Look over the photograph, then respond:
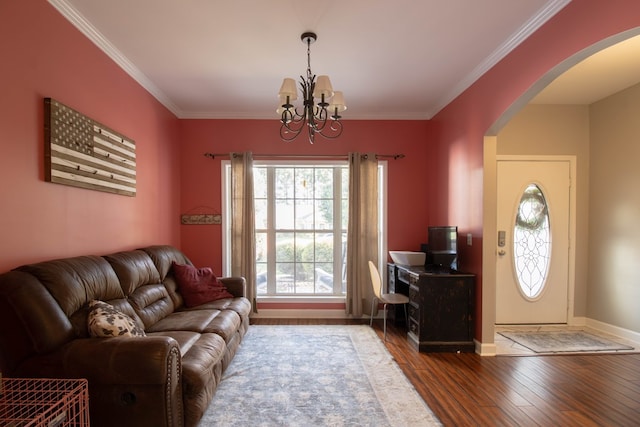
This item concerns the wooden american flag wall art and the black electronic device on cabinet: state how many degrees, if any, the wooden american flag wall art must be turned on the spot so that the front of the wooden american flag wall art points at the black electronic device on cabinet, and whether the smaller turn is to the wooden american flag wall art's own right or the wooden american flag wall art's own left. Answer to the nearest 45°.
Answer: approximately 45° to the wooden american flag wall art's own left

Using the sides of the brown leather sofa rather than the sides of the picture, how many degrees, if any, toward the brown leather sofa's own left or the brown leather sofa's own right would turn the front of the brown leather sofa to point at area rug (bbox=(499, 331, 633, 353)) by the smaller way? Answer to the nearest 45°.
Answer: approximately 45° to the brown leather sofa's own left

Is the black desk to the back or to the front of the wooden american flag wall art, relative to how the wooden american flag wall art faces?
to the front

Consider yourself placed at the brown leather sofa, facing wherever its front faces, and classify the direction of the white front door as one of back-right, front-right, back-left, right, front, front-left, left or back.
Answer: front-left

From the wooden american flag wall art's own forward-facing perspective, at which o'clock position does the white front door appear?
The white front door is roughly at 11 o'clock from the wooden american flag wall art.

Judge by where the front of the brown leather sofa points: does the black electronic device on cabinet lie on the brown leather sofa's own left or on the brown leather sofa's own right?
on the brown leather sofa's own left

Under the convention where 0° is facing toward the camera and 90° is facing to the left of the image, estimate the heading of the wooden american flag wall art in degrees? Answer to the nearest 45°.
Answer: approximately 315°
